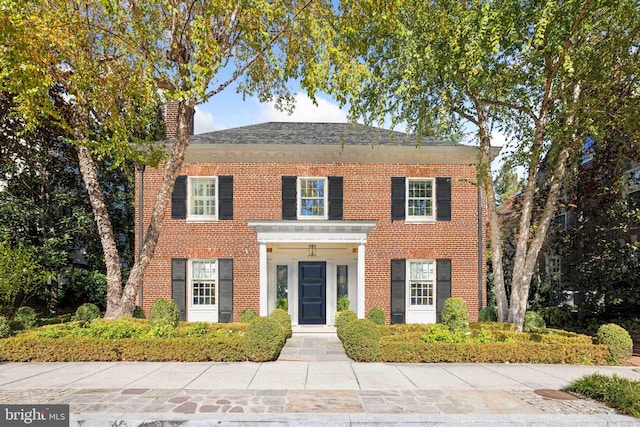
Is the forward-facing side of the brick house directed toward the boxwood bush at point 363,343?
yes

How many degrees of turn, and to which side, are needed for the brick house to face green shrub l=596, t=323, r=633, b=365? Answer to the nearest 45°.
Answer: approximately 45° to its left

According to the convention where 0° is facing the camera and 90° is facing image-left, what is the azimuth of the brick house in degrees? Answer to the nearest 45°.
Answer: approximately 0°

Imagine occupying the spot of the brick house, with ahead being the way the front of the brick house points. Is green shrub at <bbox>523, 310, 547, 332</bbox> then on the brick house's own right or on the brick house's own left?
on the brick house's own left

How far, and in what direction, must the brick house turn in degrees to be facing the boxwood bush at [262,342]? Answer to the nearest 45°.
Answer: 0° — it already faces it

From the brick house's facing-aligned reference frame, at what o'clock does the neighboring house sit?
The neighboring house is roughly at 9 o'clock from the brick house.

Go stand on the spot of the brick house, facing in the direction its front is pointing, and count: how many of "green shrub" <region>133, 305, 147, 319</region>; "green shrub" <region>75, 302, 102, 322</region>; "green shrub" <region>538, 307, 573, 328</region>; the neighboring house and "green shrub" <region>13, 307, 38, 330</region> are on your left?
2

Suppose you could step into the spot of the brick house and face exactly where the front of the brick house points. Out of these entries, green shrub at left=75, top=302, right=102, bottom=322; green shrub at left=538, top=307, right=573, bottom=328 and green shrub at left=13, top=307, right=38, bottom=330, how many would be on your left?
1

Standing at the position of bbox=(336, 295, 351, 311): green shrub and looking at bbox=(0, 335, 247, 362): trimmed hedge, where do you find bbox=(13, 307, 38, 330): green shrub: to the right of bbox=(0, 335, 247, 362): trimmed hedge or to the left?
right
